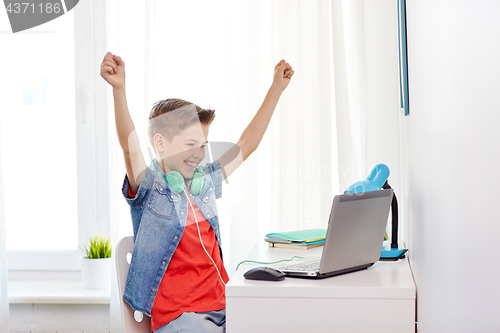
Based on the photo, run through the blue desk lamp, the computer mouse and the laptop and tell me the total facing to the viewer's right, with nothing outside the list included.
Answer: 1

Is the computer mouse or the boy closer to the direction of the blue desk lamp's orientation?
the boy

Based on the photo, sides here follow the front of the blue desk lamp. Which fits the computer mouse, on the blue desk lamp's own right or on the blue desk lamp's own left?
on the blue desk lamp's own left

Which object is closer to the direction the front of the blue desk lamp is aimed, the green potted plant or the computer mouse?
the green potted plant

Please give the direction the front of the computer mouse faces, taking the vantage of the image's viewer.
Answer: facing to the right of the viewer

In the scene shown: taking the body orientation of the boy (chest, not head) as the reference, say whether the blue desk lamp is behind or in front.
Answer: in front

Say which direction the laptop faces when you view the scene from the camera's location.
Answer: facing away from the viewer and to the left of the viewer

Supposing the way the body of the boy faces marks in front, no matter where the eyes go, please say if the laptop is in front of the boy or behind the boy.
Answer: in front

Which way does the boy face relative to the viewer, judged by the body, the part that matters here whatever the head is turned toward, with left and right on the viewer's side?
facing the viewer and to the right of the viewer

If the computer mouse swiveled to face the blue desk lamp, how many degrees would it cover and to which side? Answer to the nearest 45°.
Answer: approximately 45° to its left

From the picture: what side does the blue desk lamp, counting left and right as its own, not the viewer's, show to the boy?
front

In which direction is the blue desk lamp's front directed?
to the viewer's left
